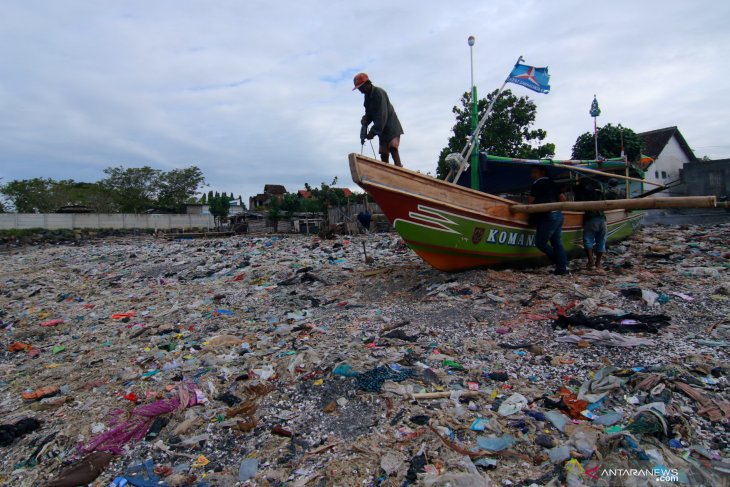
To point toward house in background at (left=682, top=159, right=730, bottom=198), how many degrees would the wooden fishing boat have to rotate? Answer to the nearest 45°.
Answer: approximately 180°

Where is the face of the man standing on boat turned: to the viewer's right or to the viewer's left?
to the viewer's left

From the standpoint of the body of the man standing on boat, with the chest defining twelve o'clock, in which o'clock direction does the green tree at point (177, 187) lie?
The green tree is roughly at 2 o'clock from the man standing on boat.

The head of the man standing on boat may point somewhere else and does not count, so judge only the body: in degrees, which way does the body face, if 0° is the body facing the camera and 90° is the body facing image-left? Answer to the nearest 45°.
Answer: approximately 90°

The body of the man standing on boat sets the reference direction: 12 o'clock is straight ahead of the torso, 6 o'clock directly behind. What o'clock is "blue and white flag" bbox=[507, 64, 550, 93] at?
The blue and white flag is roughly at 5 o'clock from the man standing on boat.

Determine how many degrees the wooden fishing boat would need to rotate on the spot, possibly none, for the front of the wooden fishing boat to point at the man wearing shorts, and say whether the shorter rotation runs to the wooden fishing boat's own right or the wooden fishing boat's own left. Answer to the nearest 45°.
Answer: approximately 180°

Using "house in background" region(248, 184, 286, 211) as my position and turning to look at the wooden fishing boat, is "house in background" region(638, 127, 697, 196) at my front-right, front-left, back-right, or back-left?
front-left

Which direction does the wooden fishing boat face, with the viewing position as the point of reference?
facing the viewer and to the left of the viewer

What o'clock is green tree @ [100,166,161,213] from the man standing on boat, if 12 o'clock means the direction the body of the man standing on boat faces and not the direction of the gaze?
The green tree is roughly at 2 o'clock from the man standing on boat.
